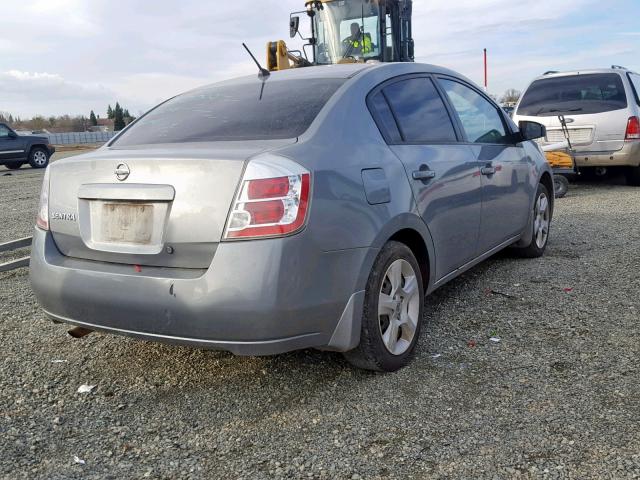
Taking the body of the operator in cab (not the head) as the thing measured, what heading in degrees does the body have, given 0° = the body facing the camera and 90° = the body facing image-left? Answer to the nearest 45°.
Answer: approximately 45°

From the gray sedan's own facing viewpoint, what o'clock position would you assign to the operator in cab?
The operator in cab is roughly at 11 o'clock from the gray sedan.

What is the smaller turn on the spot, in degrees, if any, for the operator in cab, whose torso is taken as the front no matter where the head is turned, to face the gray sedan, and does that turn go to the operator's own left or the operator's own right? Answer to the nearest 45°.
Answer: approximately 45° to the operator's own left

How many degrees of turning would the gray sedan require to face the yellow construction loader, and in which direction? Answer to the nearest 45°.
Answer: approximately 45° to its left

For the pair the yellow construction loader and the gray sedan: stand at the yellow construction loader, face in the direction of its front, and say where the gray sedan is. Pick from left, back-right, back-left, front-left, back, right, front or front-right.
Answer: front-left

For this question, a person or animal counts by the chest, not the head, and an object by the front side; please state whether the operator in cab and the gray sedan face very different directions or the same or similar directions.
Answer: very different directions

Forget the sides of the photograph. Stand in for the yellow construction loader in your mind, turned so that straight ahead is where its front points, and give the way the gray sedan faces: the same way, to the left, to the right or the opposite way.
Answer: the opposite way

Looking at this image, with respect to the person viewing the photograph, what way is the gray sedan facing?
facing away from the viewer and to the right of the viewer

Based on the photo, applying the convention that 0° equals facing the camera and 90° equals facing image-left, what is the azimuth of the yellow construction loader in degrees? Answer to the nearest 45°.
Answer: approximately 45°
